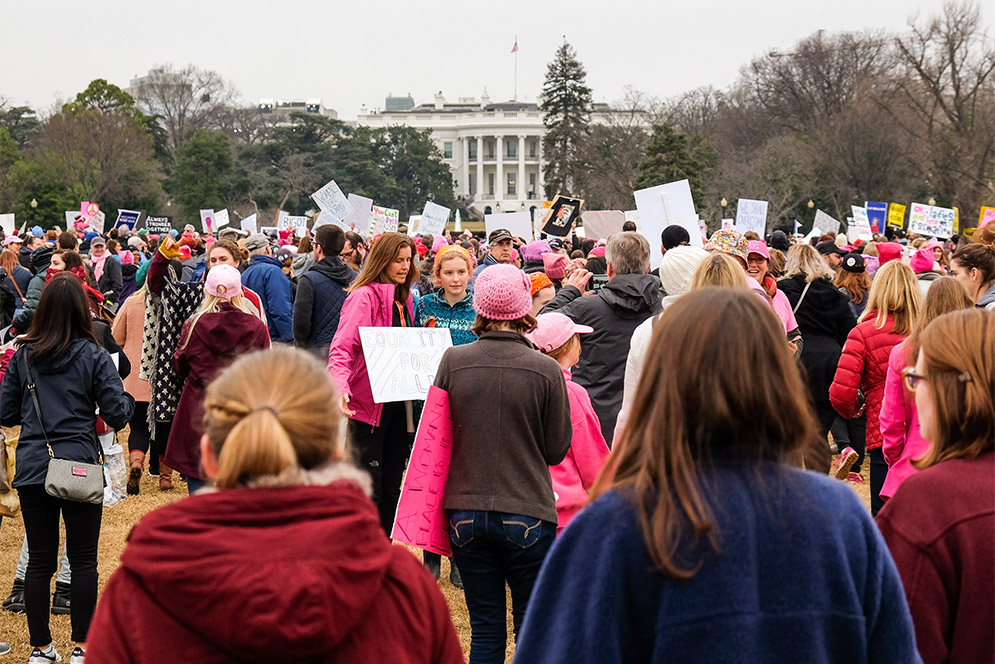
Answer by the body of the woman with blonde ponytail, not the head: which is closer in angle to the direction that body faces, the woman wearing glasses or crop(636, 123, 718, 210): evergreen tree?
the evergreen tree

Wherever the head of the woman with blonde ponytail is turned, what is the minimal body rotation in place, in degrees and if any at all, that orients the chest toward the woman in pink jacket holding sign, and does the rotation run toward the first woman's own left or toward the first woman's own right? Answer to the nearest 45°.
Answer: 0° — they already face them

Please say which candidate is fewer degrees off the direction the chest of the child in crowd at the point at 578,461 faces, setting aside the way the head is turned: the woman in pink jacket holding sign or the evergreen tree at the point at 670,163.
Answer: the evergreen tree

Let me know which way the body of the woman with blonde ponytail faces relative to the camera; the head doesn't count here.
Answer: away from the camera

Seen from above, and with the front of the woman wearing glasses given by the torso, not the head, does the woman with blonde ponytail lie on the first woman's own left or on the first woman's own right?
on the first woman's own left

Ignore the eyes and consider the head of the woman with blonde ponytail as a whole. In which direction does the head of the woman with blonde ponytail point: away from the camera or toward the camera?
away from the camera

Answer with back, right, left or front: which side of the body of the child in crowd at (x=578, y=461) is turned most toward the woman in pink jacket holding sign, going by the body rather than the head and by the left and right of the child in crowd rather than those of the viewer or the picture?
left

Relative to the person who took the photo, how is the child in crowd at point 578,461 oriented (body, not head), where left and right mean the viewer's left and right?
facing away from the viewer and to the right of the viewer

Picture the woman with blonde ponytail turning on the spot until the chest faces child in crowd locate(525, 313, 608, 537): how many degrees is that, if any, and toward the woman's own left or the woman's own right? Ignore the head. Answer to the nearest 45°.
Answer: approximately 45° to the woman's own right

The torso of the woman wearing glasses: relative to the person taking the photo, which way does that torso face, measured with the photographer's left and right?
facing away from the viewer and to the left of the viewer
